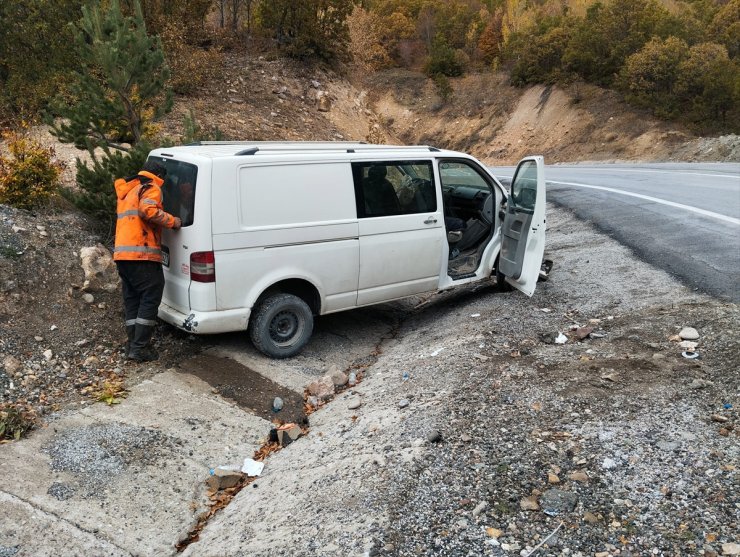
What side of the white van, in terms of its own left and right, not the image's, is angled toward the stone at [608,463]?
right

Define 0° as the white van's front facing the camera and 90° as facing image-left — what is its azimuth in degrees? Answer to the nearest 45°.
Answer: approximately 225°

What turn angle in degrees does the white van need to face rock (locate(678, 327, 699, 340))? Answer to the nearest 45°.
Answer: approximately 45° to its right

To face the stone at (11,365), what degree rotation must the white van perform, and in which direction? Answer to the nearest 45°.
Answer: approximately 135° to its left

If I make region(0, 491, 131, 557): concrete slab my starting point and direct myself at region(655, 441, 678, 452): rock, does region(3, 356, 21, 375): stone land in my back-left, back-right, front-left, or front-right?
back-left

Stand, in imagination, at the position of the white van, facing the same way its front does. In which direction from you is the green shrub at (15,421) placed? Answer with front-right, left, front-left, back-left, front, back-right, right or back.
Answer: back

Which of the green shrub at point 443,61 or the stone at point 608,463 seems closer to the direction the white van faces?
the green shrub

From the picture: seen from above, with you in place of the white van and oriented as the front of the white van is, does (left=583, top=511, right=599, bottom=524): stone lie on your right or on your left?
on your right

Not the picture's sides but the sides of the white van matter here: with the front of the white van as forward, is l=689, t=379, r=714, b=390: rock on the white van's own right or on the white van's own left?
on the white van's own right

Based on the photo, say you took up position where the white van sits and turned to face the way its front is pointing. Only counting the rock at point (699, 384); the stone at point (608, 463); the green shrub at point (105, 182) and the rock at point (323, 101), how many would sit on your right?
2

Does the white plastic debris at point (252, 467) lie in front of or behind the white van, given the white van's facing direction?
behind

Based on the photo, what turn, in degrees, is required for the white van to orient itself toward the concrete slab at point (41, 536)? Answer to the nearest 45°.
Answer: approximately 180°

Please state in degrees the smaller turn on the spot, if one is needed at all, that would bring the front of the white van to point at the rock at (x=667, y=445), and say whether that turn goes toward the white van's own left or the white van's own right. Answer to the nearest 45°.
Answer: approximately 90° to the white van's own right
